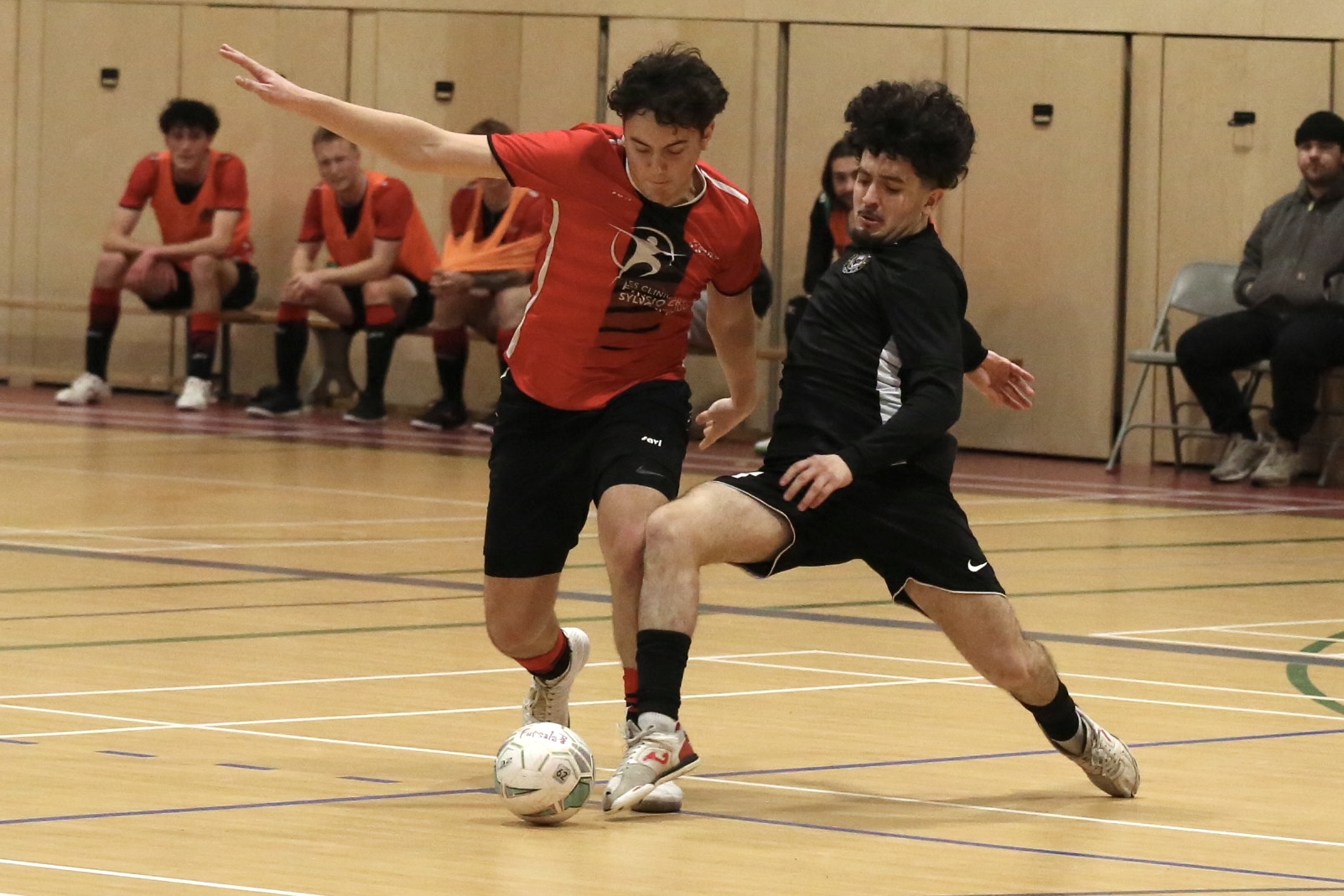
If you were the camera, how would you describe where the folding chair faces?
facing the viewer and to the left of the viewer

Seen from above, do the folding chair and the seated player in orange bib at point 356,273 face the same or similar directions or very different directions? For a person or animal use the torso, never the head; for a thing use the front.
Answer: same or similar directions

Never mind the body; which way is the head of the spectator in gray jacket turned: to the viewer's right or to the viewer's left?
to the viewer's left

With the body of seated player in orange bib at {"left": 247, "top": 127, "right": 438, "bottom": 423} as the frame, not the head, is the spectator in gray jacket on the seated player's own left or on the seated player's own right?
on the seated player's own left

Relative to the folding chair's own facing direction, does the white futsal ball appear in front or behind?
in front

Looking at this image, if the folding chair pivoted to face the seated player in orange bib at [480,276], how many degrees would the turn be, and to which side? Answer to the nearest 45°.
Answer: approximately 45° to its right

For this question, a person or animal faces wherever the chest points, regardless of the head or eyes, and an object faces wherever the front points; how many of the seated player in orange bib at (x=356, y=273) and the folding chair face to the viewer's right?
0

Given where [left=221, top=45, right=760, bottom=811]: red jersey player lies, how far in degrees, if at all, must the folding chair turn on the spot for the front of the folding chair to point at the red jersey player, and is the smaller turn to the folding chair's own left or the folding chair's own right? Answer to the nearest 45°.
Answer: approximately 45° to the folding chair's own left

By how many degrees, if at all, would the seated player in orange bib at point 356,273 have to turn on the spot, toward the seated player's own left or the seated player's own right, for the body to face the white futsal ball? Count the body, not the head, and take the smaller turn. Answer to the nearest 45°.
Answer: approximately 45° to the seated player's own left

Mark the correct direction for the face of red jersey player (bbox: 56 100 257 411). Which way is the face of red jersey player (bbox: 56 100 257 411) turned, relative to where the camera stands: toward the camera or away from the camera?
toward the camera
